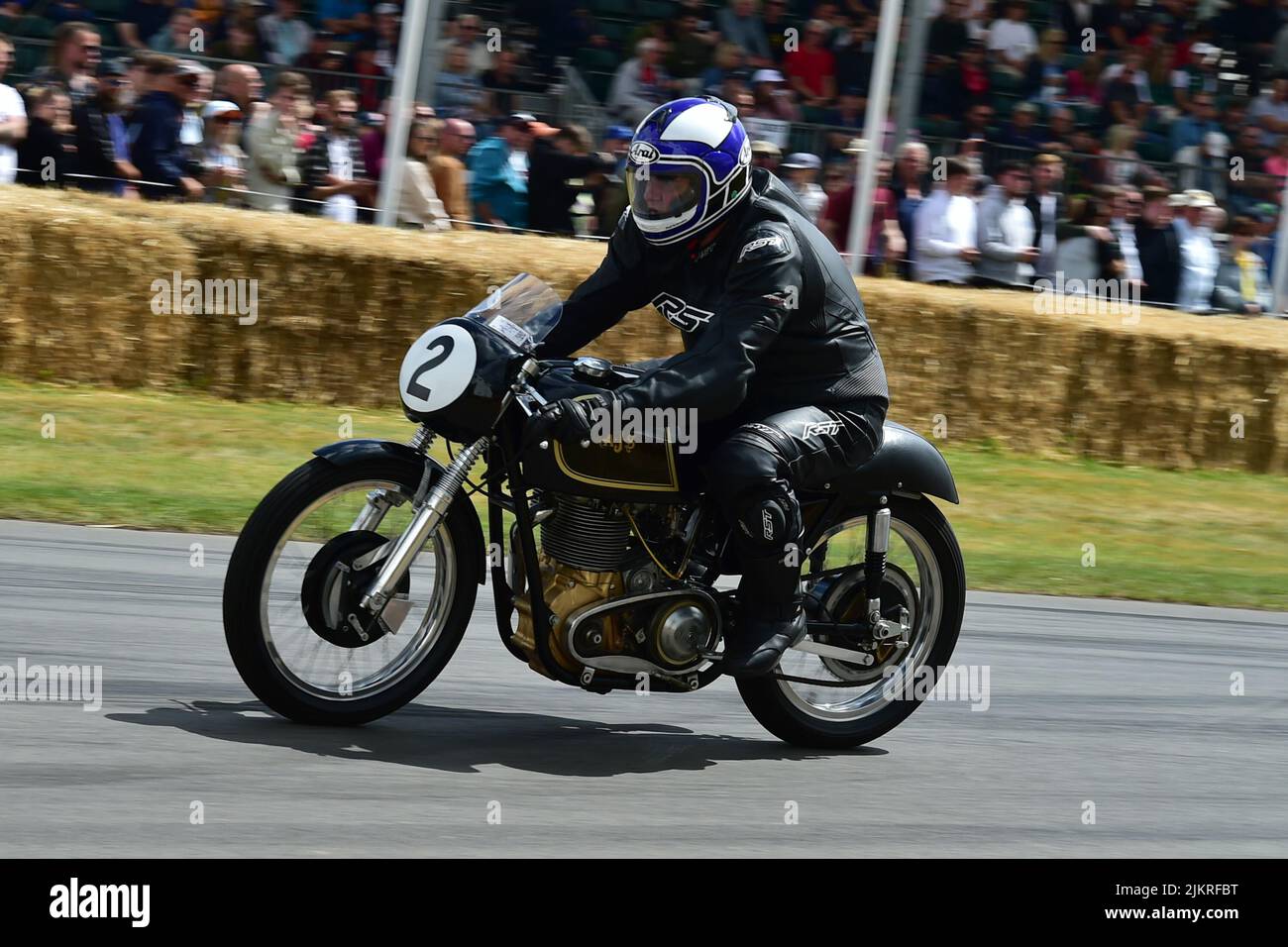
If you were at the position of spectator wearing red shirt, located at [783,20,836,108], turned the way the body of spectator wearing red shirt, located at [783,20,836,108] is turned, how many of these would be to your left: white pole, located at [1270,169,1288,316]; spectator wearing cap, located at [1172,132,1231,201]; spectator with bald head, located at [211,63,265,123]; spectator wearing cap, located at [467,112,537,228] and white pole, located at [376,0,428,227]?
2

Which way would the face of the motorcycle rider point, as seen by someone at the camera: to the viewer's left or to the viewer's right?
to the viewer's left

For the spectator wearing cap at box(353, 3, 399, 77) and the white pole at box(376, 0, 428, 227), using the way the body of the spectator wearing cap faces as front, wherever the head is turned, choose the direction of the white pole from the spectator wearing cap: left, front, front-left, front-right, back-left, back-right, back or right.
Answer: front-right

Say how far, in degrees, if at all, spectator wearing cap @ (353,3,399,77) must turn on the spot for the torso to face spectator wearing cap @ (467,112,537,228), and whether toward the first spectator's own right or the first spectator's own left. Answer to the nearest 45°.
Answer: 0° — they already face them

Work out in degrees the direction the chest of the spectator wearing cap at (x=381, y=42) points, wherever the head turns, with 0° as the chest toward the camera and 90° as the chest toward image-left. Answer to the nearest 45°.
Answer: approximately 315°

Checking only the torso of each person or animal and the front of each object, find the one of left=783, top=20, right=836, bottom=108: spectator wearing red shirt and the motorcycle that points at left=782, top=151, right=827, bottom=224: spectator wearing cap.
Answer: left=783, top=20, right=836, bottom=108: spectator wearing red shirt

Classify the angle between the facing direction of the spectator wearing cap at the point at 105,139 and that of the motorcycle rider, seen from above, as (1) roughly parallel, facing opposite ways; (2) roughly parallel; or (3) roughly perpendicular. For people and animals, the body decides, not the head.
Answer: roughly perpendicular

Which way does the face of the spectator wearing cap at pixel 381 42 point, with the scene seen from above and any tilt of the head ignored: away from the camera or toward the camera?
toward the camera

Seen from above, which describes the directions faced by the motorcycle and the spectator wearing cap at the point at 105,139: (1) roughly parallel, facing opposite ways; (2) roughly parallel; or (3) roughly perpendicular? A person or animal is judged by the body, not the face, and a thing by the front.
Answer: roughly perpendicular

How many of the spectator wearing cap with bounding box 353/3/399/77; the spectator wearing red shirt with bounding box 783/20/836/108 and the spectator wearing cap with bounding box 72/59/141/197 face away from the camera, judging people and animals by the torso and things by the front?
0

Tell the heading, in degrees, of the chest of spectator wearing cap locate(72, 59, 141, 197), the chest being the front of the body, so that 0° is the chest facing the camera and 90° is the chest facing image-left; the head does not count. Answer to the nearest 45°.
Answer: approximately 315°

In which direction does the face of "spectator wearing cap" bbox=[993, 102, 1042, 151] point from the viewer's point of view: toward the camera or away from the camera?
toward the camera

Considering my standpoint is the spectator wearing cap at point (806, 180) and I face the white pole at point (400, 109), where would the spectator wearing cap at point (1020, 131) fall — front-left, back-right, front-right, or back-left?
back-right

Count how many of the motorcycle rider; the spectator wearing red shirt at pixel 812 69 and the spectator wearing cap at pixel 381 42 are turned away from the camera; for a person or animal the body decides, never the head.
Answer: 0

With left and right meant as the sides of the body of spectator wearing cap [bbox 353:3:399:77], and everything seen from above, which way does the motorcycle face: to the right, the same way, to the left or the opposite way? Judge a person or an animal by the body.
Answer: to the right

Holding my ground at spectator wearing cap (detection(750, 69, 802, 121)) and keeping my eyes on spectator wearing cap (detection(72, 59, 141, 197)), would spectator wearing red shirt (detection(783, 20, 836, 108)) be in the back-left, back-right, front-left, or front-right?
back-right

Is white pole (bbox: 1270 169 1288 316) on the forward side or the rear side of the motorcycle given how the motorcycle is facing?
on the rear side

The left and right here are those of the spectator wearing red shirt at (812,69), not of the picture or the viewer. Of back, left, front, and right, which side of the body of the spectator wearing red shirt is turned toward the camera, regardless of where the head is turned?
front

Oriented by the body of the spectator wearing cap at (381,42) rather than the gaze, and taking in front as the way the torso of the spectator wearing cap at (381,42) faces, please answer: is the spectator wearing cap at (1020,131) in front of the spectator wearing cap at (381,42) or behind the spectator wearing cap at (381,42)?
in front

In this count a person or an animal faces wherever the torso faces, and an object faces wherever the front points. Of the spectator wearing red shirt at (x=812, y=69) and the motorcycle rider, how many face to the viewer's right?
0

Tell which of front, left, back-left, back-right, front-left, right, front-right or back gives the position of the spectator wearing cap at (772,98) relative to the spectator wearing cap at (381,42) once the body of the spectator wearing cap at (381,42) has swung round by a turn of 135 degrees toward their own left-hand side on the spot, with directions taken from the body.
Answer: right
